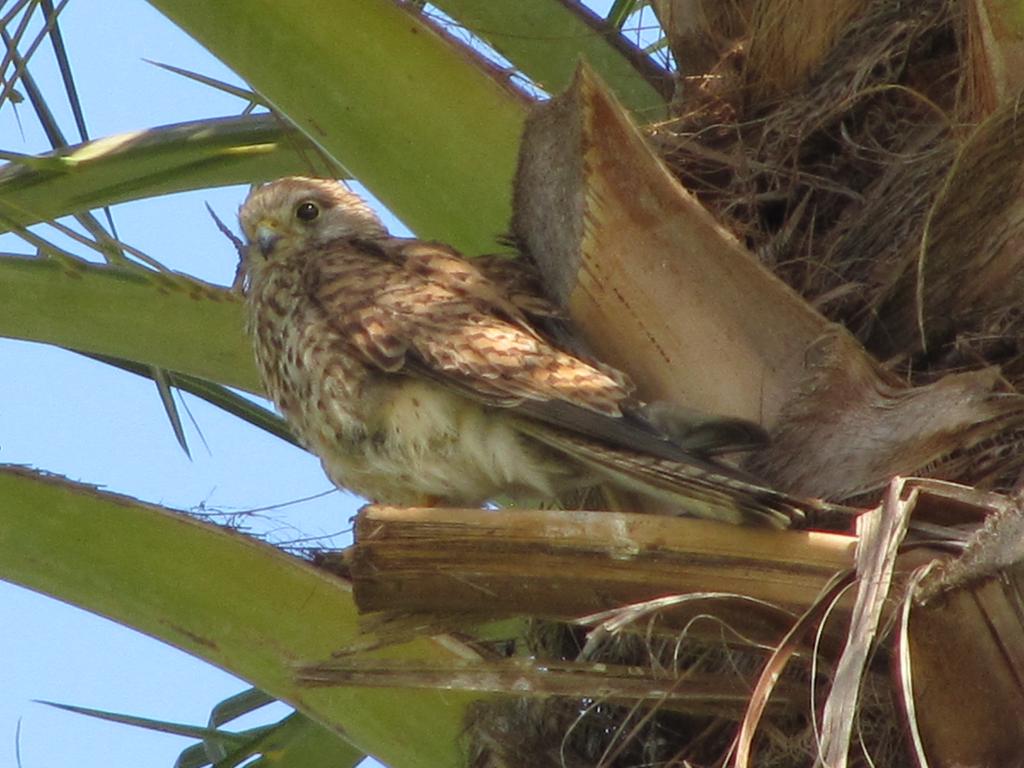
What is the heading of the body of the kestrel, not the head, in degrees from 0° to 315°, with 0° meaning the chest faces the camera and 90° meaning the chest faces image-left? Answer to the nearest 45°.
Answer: approximately 90°
